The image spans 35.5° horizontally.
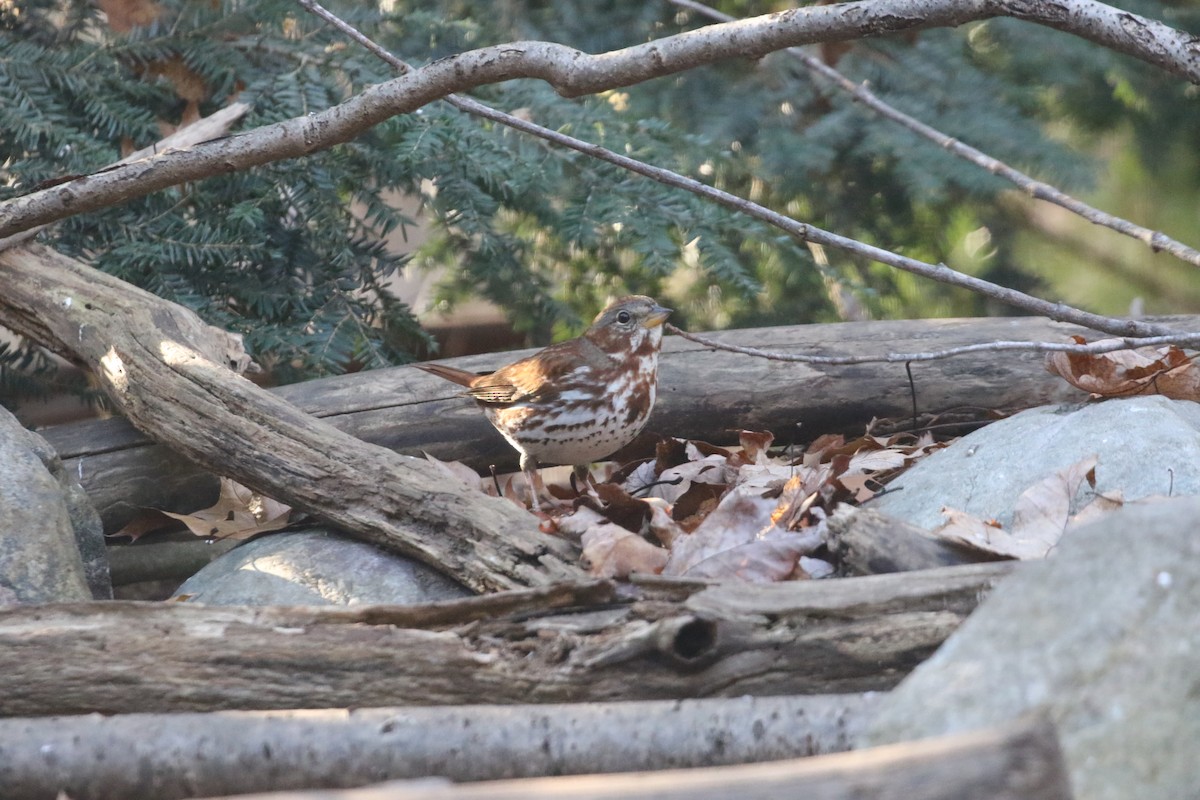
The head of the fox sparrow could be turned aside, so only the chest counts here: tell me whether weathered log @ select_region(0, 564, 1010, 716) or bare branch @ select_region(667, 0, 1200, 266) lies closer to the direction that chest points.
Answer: the bare branch

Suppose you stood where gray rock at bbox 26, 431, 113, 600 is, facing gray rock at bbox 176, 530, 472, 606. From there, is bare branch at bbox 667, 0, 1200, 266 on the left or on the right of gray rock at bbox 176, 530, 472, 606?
left

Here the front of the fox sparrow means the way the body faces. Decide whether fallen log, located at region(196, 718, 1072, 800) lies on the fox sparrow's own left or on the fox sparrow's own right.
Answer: on the fox sparrow's own right

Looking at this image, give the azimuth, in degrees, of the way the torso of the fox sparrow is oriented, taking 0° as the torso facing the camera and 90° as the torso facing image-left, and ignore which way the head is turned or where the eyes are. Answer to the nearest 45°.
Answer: approximately 270°

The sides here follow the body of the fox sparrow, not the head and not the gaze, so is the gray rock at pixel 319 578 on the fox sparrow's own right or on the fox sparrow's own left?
on the fox sparrow's own right

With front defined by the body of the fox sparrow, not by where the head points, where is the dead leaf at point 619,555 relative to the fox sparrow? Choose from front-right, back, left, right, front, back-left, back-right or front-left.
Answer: right
